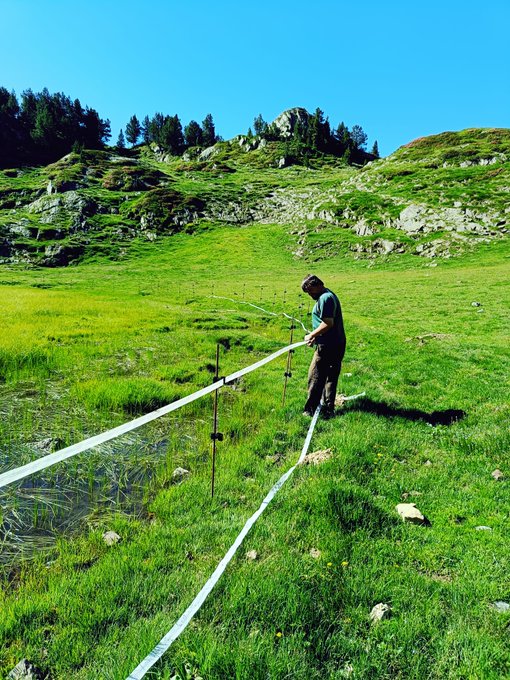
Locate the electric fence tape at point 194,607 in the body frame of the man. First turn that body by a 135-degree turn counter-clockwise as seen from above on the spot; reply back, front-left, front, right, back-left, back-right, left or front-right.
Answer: front-right

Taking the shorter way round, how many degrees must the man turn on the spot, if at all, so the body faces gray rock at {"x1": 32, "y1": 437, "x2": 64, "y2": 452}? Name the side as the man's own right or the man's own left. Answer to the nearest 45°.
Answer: approximately 45° to the man's own left

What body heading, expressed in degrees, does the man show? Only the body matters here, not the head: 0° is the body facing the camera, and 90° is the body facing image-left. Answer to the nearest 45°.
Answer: approximately 90°

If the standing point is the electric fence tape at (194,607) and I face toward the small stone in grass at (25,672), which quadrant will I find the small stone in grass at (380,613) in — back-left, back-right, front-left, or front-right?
back-left

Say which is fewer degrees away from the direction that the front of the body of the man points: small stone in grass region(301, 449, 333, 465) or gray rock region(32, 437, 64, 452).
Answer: the gray rock

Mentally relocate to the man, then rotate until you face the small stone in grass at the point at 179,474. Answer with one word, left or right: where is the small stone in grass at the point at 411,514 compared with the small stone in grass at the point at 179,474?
left

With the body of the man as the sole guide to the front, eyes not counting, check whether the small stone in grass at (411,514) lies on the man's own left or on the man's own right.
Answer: on the man's own left

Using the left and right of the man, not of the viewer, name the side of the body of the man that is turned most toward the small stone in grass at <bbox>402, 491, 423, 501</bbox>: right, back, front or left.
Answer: left

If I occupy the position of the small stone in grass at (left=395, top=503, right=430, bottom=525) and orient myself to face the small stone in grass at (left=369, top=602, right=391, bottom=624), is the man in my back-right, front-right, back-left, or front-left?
back-right

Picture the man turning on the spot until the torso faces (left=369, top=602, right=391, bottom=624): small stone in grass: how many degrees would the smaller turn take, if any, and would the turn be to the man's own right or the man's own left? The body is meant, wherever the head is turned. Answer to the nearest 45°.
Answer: approximately 90° to the man's own left

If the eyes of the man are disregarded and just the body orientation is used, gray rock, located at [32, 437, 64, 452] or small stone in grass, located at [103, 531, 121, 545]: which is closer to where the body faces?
the gray rock

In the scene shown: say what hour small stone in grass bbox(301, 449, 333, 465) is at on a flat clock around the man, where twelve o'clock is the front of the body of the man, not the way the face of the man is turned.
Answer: The small stone in grass is roughly at 9 o'clock from the man.
